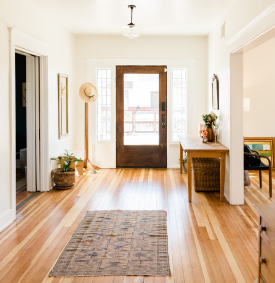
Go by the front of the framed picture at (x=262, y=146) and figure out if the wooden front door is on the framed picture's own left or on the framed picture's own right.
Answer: on the framed picture's own right

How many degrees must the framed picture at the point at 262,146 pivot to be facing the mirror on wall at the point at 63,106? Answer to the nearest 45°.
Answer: approximately 45° to its right

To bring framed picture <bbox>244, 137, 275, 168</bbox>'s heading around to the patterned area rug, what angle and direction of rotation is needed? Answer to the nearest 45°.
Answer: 0° — it already faces it

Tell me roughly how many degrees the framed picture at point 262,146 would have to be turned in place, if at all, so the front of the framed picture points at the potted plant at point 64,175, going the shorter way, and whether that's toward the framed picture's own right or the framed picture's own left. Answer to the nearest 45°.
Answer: approximately 45° to the framed picture's own right

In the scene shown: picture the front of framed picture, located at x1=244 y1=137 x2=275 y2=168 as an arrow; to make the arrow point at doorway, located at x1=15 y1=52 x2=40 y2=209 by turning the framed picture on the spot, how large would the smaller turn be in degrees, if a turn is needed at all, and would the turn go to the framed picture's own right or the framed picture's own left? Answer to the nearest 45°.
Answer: approximately 45° to the framed picture's own right

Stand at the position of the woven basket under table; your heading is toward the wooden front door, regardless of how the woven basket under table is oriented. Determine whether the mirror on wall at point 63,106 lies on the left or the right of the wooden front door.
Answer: left
